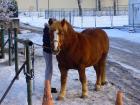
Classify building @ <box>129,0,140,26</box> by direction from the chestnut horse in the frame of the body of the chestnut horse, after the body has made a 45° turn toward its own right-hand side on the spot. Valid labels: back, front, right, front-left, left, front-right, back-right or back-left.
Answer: right

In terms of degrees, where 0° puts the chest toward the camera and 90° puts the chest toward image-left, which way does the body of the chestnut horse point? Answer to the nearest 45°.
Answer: approximately 45°
